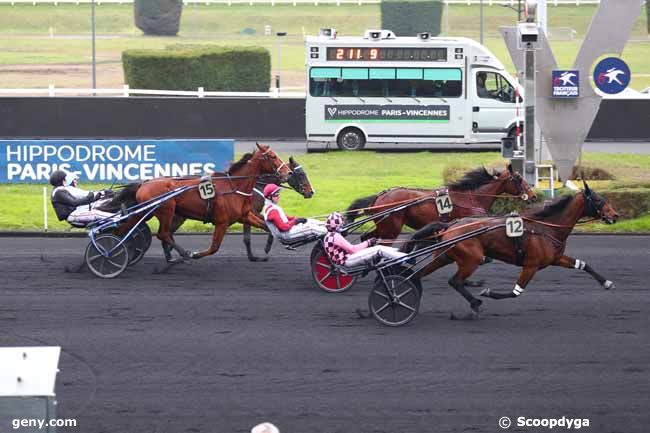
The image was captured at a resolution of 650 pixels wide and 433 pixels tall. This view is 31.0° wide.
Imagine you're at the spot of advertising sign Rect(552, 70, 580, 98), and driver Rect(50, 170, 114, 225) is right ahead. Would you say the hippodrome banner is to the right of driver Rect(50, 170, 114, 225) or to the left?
right

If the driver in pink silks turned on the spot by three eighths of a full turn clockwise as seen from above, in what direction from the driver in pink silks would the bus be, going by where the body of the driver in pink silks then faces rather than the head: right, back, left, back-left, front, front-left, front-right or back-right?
back-right

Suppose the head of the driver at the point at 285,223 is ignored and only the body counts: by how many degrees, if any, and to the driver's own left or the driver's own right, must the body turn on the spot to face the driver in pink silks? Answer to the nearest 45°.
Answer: approximately 45° to the driver's own right

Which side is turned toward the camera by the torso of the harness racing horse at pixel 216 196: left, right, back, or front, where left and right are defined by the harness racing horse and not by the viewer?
right

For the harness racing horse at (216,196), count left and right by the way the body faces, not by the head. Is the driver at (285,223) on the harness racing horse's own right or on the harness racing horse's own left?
on the harness racing horse's own right

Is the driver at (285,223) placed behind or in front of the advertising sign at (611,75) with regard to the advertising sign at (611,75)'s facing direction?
in front

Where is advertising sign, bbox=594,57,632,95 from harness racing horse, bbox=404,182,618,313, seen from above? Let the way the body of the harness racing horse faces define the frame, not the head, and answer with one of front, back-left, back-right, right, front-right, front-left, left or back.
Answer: left

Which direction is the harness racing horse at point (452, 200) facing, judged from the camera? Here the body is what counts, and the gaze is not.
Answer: to the viewer's right

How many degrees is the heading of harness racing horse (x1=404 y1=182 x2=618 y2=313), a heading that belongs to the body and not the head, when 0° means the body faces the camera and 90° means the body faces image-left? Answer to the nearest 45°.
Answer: approximately 270°

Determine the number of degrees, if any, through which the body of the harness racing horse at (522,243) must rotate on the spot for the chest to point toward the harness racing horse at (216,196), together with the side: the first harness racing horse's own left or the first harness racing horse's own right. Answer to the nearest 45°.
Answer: approximately 135° to the first harness racing horse's own left

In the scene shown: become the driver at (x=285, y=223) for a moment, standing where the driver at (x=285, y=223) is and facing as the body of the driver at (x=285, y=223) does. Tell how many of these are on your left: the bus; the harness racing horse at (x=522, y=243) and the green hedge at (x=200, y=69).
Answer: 2

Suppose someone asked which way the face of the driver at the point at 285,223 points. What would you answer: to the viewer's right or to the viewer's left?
to the viewer's right

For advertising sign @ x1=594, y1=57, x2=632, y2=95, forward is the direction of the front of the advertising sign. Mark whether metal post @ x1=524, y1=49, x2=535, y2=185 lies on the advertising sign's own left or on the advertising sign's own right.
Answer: on the advertising sign's own right

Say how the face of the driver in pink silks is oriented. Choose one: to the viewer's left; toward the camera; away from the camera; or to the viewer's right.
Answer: to the viewer's right

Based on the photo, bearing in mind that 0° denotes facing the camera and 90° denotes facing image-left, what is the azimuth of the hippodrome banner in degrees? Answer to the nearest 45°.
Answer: approximately 0°

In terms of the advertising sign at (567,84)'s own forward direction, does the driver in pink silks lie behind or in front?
in front

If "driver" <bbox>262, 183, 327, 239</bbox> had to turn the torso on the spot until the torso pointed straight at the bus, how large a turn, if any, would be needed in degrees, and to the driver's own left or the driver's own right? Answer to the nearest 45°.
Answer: approximately 90° to the driver's own left

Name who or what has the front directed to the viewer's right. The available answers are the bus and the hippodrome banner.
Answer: the bus

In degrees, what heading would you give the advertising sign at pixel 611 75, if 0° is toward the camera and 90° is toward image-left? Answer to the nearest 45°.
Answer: approximately 0°

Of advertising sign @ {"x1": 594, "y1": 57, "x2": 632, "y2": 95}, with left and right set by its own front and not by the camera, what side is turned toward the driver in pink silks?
front
